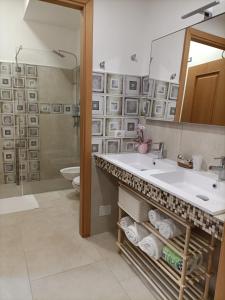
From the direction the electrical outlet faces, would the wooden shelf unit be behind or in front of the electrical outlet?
in front

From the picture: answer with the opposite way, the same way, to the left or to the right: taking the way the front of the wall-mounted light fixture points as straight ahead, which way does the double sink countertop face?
the same way

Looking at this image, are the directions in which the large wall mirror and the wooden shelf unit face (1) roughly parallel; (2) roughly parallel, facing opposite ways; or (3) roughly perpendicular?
roughly parallel

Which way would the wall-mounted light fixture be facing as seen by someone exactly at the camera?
facing the viewer and to the left of the viewer

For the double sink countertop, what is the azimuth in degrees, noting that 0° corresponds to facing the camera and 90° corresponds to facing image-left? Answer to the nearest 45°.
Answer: approximately 45°

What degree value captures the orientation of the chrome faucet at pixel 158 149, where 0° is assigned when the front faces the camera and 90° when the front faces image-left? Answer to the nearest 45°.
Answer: approximately 45°

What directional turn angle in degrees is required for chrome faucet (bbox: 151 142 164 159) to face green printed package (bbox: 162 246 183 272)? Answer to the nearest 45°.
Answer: approximately 45° to its left

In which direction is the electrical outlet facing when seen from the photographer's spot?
facing the viewer
